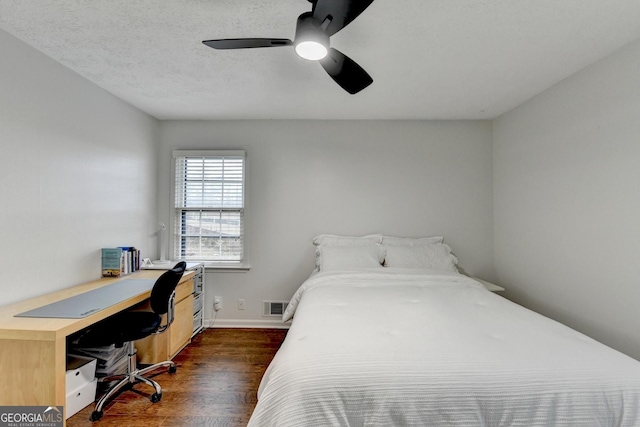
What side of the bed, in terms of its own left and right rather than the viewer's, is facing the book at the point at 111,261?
right

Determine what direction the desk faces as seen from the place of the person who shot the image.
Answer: facing to the right of the viewer

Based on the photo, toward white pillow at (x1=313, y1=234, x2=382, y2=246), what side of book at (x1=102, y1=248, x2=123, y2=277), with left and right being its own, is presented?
left

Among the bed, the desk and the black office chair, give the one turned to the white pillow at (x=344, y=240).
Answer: the desk

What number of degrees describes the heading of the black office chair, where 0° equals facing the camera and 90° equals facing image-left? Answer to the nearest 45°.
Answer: approximately 45°

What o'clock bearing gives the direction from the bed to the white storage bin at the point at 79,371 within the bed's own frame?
The white storage bin is roughly at 3 o'clock from the bed.

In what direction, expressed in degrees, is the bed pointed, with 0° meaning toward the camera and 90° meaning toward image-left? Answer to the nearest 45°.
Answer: approximately 0°

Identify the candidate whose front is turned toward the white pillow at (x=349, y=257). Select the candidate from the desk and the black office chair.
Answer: the desk

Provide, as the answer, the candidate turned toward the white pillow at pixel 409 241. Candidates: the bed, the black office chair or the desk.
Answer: the desk

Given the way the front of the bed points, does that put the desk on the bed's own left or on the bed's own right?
on the bed's own right
